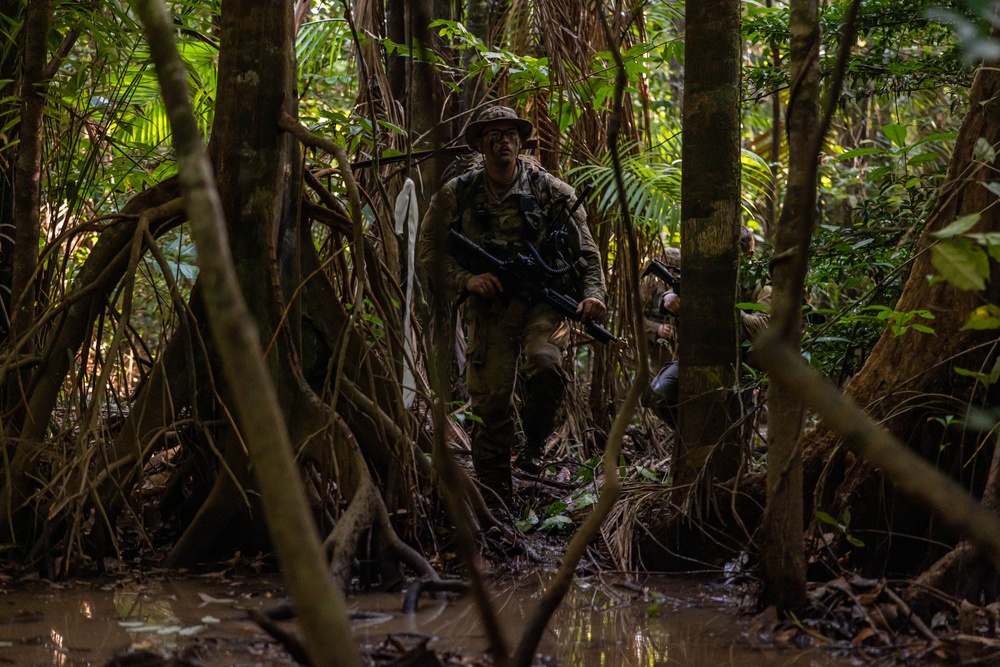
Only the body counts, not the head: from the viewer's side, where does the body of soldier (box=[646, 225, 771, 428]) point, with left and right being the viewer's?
facing the viewer and to the left of the viewer

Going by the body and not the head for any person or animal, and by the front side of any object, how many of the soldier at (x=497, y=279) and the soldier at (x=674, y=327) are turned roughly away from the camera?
0

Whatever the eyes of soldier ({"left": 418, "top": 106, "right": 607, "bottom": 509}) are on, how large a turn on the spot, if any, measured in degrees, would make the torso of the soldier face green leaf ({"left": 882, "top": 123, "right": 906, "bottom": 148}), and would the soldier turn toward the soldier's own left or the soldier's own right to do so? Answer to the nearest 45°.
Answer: approximately 45° to the soldier's own left

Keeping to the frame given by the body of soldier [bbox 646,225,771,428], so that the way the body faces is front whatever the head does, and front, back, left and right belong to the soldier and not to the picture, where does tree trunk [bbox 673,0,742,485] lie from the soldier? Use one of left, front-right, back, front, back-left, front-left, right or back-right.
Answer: front-left

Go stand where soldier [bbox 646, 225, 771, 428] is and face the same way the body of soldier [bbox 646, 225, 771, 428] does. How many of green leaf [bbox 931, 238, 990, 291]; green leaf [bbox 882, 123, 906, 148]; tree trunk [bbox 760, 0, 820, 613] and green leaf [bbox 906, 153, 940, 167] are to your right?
0

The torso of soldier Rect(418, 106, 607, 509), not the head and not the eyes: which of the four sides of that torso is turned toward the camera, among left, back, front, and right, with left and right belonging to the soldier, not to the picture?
front

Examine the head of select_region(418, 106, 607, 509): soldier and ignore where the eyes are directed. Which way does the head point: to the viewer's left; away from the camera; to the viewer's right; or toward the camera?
toward the camera

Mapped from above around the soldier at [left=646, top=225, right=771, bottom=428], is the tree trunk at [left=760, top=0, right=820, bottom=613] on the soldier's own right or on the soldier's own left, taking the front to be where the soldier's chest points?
on the soldier's own left
